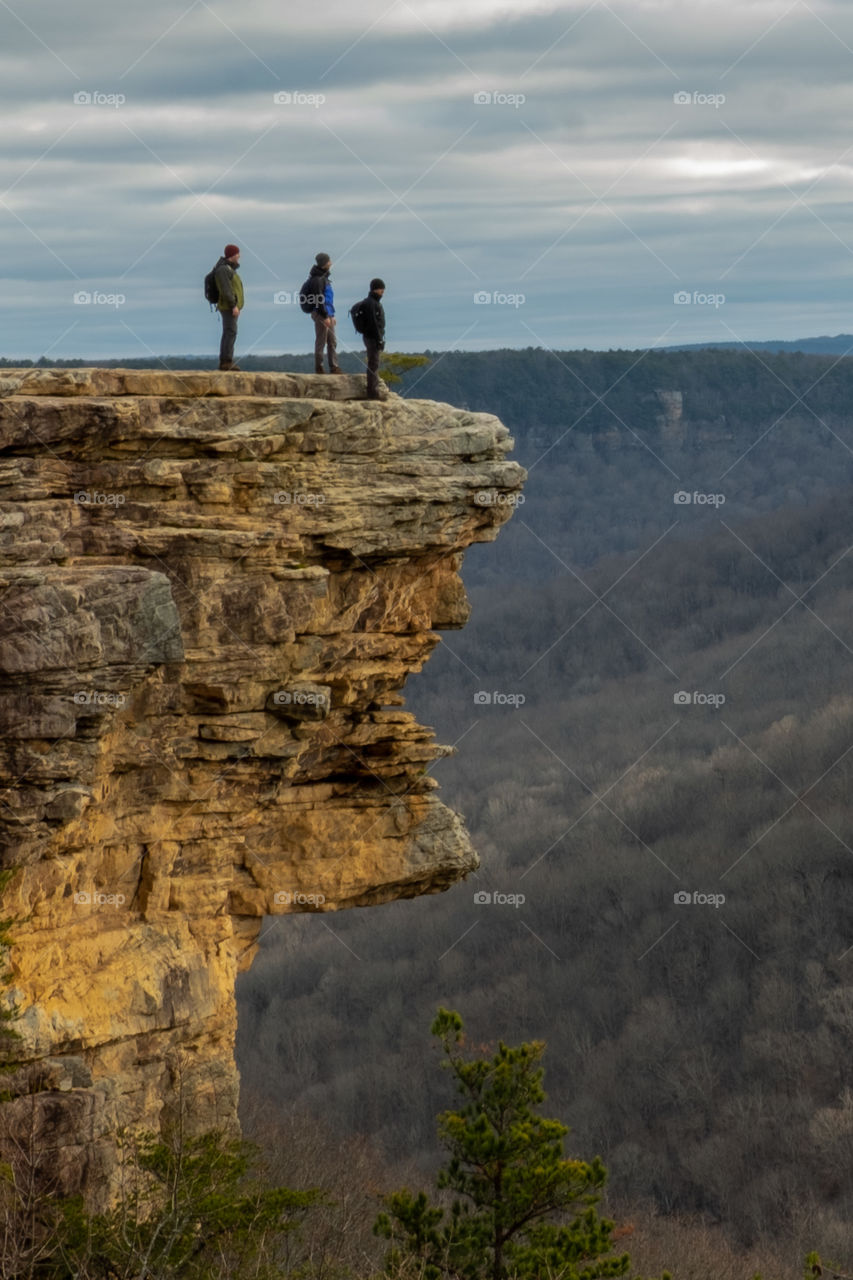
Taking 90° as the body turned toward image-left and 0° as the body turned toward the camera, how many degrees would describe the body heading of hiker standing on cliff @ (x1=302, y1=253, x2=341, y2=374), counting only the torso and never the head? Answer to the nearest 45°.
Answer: approximately 270°

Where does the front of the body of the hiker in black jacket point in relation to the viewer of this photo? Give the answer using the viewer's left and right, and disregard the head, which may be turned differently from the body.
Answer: facing to the right of the viewer

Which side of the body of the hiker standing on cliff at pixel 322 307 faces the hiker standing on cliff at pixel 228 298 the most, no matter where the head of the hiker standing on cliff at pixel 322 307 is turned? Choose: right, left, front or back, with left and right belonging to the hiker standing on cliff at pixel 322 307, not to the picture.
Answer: back

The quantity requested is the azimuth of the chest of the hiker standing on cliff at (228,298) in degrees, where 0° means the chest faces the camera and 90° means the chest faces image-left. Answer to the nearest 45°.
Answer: approximately 270°

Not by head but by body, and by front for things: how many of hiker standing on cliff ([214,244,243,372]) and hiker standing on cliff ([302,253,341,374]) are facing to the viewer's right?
2

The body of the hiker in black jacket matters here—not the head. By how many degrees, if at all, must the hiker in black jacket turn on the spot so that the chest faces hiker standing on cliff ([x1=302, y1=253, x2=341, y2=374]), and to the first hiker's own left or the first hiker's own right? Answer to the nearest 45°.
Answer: approximately 135° to the first hiker's own left
